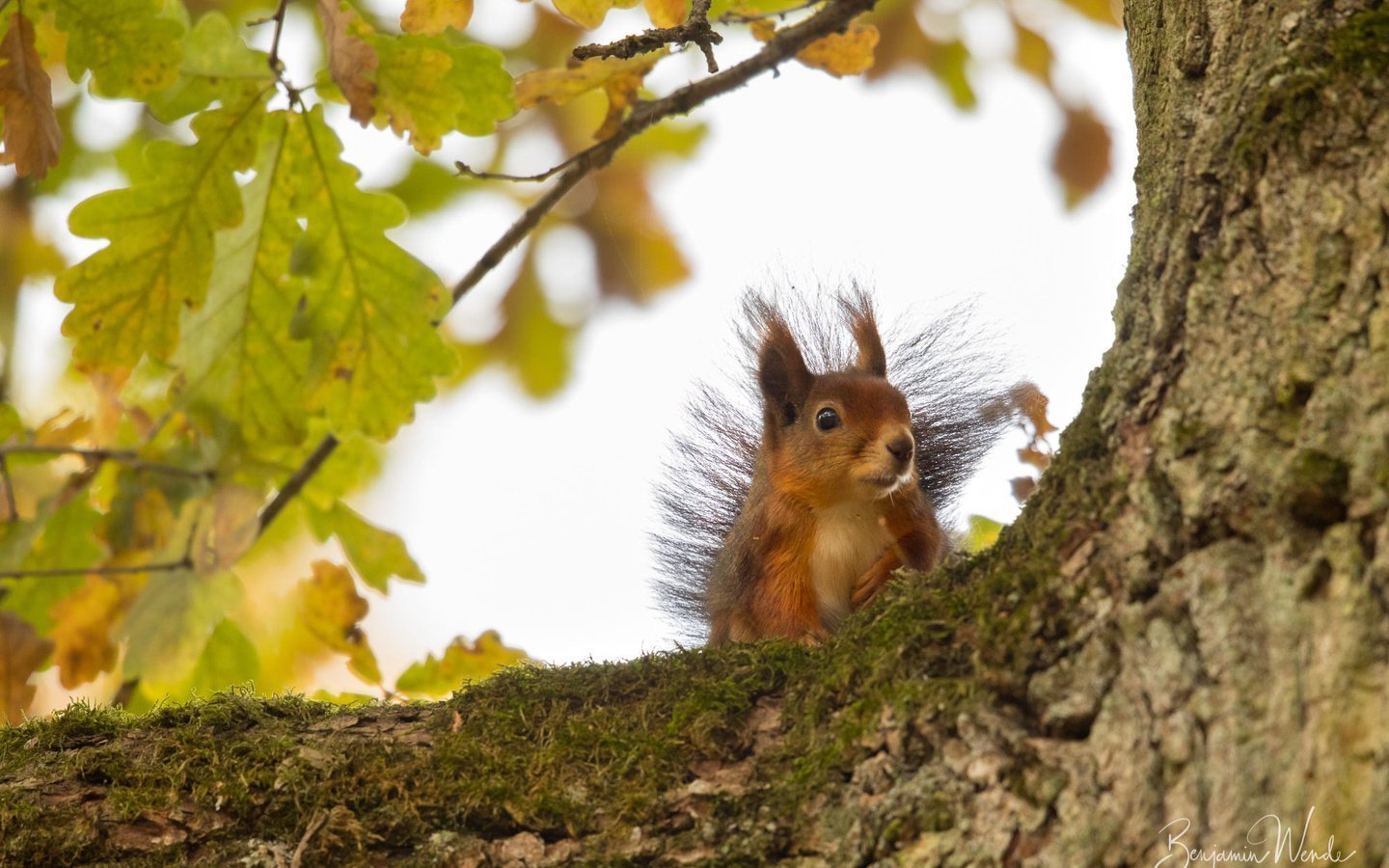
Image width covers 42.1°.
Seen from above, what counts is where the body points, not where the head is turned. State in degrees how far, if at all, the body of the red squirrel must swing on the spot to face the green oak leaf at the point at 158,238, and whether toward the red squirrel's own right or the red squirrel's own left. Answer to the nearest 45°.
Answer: approximately 90° to the red squirrel's own right

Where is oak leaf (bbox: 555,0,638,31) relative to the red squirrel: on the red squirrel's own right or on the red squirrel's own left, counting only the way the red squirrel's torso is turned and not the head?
on the red squirrel's own right

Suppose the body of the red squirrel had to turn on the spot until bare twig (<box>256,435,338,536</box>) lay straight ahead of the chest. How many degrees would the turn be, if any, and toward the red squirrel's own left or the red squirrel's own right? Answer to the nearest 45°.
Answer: approximately 90° to the red squirrel's own right

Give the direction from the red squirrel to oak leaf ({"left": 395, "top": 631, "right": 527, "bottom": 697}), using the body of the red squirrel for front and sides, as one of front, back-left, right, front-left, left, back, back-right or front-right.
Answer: right

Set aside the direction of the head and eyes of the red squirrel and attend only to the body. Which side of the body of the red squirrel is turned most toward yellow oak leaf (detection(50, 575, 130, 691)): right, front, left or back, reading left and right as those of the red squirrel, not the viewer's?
right

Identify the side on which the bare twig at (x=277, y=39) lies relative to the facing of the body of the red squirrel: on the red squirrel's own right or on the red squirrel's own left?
on the red squirrel's own right

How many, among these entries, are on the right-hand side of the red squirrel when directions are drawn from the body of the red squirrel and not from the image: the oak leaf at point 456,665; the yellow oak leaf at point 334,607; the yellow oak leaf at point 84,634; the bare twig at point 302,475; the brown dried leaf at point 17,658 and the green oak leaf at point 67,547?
6

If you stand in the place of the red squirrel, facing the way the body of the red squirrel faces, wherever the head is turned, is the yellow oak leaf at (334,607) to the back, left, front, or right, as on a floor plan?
right

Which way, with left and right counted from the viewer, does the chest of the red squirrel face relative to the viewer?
facing the viewer and to the right of the viewer

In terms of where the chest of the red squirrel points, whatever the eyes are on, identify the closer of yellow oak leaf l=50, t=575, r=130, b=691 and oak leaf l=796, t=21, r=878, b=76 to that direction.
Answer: the oak leaf
